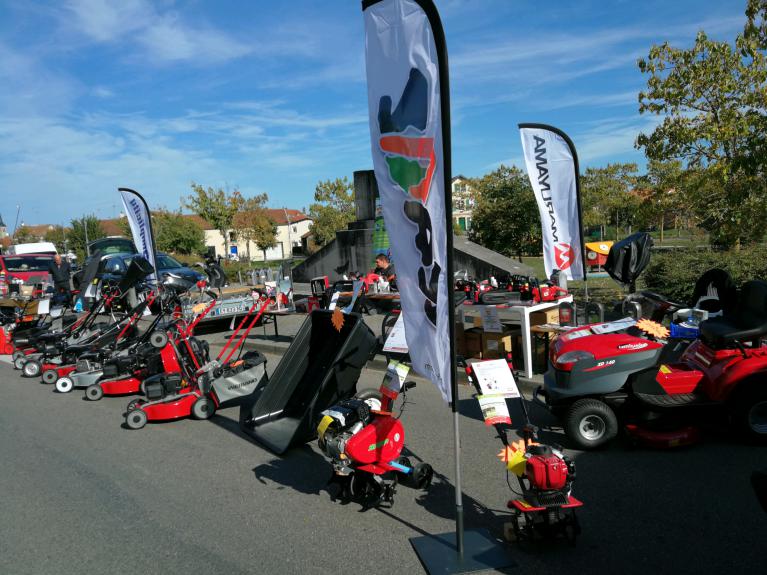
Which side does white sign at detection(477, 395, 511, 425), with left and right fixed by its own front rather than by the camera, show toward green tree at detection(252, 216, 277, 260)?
back

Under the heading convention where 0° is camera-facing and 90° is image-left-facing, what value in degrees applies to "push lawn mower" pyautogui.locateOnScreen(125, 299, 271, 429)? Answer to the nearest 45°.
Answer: approximately 90°

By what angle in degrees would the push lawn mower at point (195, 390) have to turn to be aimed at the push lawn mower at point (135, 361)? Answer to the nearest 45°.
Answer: approximately 45° to its right

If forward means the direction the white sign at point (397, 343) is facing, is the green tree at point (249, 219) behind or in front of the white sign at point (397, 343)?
behind

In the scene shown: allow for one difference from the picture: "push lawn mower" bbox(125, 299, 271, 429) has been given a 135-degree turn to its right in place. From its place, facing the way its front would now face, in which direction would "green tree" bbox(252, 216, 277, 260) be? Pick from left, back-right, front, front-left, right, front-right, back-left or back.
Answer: front-left

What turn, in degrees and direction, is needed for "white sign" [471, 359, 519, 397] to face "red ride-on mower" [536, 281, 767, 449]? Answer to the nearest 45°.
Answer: approximately 135° to its left

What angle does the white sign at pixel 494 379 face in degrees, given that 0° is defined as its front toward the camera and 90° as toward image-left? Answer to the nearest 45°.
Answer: approximately 0°

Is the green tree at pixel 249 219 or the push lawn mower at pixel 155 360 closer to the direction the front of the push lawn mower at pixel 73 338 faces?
the push lawn mower
